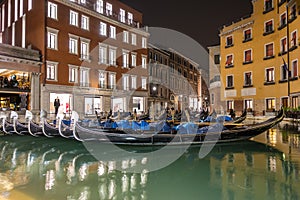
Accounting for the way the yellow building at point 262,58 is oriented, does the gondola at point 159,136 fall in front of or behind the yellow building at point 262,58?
in front

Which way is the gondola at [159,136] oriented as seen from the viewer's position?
to the viewer's left

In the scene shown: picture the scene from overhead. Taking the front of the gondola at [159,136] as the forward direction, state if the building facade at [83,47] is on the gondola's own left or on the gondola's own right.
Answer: on the gondola's own right

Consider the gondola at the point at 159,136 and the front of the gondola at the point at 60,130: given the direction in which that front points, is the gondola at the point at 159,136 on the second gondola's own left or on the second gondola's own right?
on the second gondola's own left

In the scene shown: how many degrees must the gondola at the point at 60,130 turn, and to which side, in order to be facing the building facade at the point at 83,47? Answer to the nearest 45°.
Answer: approximately 135° to its right

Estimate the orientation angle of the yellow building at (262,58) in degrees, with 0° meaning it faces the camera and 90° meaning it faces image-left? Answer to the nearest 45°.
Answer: approximately 45°

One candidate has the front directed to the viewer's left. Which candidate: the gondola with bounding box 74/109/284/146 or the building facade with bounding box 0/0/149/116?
the gondola
